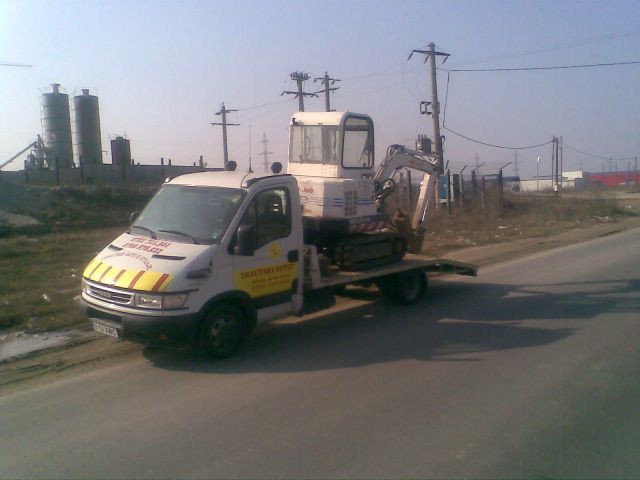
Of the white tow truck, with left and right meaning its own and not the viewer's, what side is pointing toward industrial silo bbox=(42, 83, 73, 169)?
right

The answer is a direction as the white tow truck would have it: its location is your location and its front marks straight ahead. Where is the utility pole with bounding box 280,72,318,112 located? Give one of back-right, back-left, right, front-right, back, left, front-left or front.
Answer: back-right

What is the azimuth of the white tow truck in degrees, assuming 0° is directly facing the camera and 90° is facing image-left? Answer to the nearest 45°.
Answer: approximately 45°

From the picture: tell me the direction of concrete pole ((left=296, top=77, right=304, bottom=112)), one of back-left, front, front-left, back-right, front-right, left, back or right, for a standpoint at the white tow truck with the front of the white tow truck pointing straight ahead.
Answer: back-right

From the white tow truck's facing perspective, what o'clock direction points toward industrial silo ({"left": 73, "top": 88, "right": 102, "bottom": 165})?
The industrial silo is roughly at 4 o'clock from the white tow truck.

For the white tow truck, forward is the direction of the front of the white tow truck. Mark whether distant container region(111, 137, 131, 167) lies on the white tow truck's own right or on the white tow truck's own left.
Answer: on the white tow truck's own right
